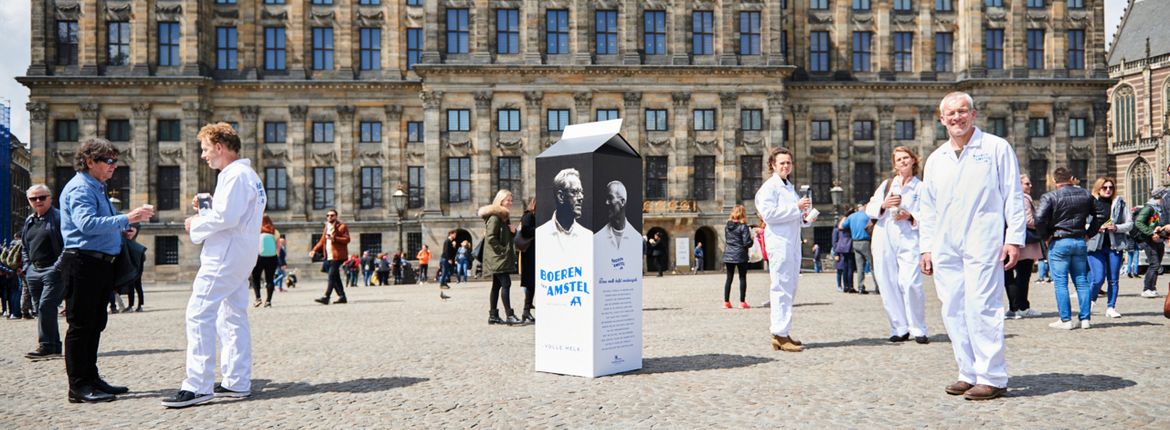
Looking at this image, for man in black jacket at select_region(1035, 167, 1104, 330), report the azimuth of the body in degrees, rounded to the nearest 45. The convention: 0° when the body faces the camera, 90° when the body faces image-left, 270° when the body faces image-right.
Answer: approximately 180°

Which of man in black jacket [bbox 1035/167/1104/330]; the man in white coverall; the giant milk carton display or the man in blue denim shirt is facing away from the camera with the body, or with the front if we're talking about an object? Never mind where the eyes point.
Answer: the man in black jacket

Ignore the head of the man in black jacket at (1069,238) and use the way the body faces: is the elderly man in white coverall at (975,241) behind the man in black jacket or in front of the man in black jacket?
behind

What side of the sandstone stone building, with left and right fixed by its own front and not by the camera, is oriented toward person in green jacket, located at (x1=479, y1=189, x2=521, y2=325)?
front

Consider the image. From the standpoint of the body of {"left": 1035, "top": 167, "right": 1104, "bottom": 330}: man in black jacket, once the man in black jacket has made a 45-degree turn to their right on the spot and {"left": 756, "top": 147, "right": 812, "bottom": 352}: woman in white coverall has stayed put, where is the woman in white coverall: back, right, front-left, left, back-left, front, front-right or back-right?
back

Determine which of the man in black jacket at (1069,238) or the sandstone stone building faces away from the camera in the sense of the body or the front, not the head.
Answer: the man in black jacket

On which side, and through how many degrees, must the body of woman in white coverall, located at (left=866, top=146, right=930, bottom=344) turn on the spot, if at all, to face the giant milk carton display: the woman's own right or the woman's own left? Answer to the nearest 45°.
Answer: approximately 45° to the woman's own right

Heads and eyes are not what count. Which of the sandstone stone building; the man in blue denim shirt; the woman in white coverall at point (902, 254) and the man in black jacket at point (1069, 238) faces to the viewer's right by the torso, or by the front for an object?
the man in blue denim shirt

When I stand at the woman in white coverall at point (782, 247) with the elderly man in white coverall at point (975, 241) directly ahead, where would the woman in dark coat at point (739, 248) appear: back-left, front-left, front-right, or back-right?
back-left

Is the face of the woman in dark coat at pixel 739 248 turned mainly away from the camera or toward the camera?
away from the camera

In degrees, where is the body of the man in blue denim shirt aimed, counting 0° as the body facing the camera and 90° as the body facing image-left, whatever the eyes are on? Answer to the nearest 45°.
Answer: approximately 270°

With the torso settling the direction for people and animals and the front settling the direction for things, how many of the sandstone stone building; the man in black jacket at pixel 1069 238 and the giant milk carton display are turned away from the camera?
1

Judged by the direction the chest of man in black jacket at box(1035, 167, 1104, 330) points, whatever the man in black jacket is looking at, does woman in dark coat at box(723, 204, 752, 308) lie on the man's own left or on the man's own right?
on the man's own left
